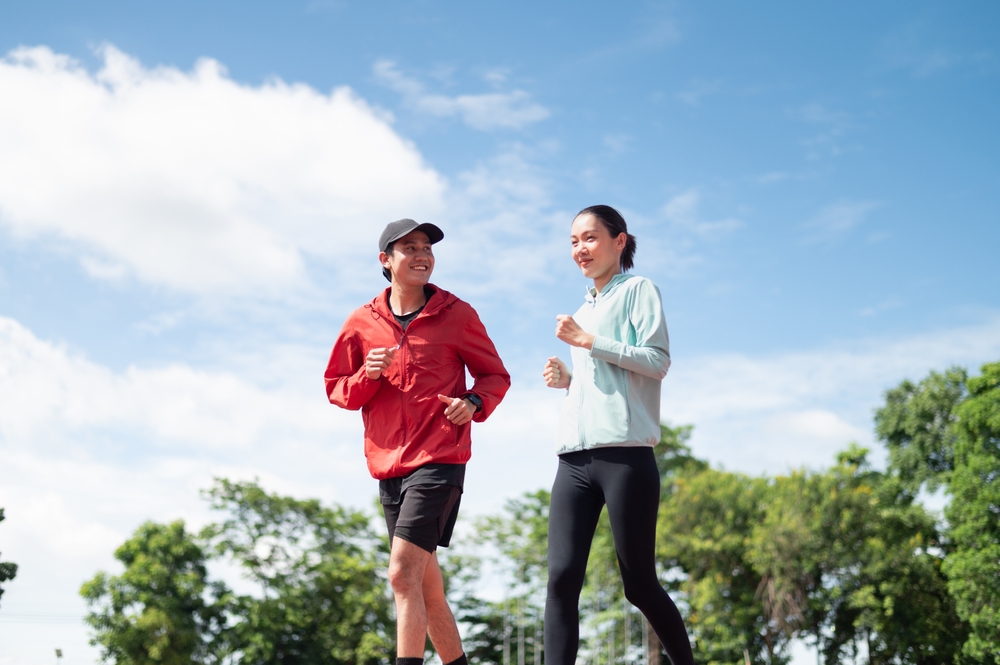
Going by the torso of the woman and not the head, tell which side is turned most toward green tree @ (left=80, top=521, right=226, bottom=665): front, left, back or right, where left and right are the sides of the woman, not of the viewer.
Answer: right

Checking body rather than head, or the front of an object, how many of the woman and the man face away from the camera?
0

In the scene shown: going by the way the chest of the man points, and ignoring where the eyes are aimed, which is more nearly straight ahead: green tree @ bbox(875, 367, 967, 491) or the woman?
the woman

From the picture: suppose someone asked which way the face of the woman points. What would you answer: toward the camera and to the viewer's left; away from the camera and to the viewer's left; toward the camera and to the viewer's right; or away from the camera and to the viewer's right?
toward the camera and to the viewer's left

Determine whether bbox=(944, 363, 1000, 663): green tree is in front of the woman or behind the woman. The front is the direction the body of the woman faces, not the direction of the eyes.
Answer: behind

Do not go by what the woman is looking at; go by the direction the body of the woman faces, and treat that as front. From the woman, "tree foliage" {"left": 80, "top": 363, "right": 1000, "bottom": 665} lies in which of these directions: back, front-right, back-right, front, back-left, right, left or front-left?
back-right

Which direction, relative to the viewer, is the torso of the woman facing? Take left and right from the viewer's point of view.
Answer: facing the viewer and to the left of the viewer

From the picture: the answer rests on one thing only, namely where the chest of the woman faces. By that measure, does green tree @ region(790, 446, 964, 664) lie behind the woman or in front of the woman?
behind

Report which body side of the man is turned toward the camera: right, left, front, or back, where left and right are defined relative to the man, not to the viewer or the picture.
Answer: front

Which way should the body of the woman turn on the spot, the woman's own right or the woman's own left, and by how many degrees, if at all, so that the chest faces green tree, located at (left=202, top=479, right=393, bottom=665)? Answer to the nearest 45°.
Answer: approximately 135° to the woman's own right
